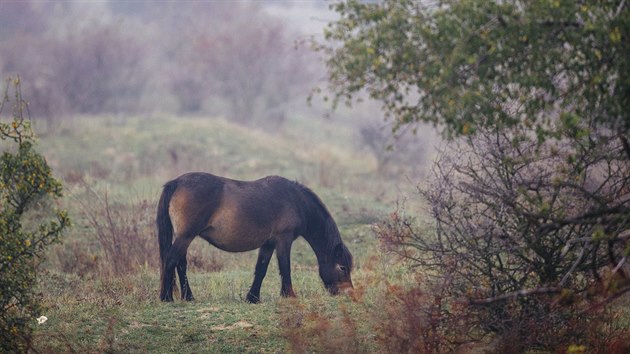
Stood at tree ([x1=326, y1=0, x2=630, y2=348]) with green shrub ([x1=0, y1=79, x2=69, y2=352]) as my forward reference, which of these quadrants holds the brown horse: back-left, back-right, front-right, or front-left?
front-right

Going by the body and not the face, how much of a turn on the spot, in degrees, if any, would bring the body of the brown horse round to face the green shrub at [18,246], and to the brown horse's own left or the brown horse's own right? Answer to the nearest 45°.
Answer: approximately 135° to the brown horse's own right

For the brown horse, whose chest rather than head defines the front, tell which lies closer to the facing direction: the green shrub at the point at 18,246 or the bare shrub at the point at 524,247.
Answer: the bare shrub

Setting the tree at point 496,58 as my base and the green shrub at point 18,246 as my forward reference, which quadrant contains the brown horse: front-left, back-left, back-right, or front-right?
front-right

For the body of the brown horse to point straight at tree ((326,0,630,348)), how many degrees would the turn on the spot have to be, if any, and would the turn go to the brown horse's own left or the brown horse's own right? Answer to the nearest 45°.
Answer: approximately 45° to the brown horse's own right

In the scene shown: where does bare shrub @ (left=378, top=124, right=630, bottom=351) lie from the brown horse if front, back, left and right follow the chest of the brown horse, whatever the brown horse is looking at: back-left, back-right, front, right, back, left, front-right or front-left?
front-right

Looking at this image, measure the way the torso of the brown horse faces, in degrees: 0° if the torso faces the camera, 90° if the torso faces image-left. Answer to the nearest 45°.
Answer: approximately 270°
